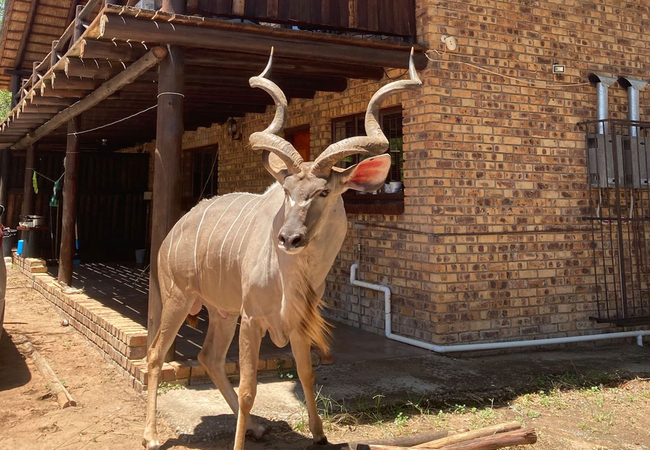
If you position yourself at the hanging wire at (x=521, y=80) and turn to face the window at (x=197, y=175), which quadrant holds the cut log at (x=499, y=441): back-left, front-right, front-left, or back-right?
back-left

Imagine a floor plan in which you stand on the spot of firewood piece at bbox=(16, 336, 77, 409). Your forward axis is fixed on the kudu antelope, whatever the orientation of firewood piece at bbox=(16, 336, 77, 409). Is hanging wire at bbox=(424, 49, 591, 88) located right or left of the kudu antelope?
left

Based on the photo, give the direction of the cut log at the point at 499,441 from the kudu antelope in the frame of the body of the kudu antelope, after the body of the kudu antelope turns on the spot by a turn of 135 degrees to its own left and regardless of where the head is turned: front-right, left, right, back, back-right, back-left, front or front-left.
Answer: right

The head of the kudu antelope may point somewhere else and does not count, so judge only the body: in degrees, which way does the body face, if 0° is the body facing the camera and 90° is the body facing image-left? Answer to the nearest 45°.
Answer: approximately 315°

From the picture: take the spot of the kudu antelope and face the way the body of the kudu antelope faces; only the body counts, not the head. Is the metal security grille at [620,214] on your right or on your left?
on your left

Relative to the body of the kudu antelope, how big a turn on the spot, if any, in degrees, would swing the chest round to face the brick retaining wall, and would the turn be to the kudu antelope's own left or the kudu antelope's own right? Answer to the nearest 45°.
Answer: approximately 180°

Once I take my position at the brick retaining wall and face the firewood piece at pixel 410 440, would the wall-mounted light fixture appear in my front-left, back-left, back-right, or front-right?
back-left

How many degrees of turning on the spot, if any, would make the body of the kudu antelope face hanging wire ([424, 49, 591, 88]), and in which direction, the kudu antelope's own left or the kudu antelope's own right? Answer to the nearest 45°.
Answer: approximately 90° to the kudu antelope's own left

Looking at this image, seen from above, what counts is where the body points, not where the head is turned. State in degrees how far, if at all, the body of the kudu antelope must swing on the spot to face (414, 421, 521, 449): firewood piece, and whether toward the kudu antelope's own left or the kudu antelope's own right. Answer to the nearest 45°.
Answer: approximately 45° to the kudu antelope's own left

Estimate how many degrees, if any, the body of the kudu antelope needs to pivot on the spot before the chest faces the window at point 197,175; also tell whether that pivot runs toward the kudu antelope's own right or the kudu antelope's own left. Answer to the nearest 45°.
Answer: approximately 135° to the kudu antelope's own left

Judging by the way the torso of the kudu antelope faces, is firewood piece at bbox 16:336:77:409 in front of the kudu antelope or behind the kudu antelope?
behind

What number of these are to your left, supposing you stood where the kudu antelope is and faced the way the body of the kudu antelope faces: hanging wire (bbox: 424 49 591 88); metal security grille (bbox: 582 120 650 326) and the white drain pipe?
3
